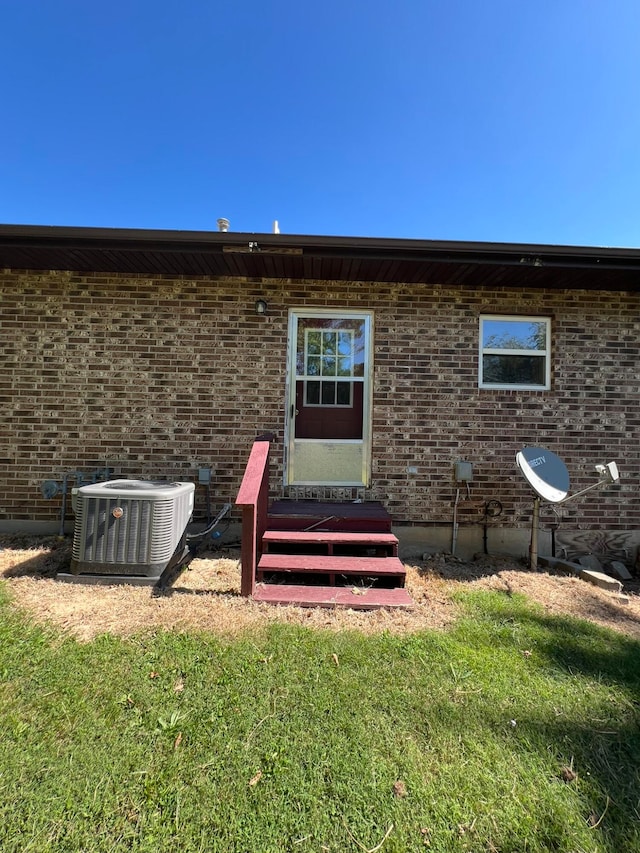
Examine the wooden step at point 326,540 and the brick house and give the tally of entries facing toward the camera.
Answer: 2

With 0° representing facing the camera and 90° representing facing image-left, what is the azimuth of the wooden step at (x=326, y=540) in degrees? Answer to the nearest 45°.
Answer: approximately 0°

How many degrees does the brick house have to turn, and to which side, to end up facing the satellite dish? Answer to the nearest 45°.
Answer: approximately 90° to its left

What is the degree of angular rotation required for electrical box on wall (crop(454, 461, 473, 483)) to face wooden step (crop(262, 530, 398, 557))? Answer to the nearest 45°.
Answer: approximately 45° to its right

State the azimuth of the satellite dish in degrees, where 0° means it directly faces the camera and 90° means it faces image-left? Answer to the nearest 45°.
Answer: approximately 315°

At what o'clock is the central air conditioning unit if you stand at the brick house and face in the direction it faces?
The central air conditioning unit is roughly at 2 o'clock from the brick house.

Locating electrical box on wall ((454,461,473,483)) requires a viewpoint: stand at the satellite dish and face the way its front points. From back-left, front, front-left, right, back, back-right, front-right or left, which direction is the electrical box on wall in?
back-right

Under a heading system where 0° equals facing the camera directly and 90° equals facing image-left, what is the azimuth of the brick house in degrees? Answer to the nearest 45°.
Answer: approximately 0°

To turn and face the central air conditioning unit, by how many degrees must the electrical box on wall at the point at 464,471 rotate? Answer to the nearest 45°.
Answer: approximately 45° to its right
